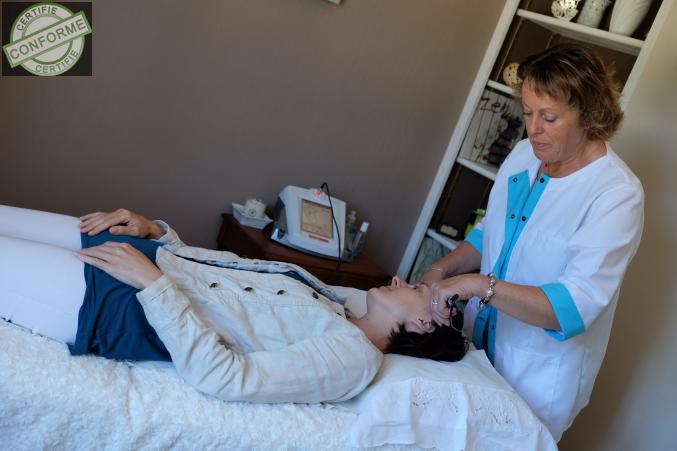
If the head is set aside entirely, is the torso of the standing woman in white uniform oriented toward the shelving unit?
no

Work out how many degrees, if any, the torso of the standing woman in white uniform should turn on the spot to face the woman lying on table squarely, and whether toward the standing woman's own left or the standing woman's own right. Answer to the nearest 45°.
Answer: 0° — they already face them

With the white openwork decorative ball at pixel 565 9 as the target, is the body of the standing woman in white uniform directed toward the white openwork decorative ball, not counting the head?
no

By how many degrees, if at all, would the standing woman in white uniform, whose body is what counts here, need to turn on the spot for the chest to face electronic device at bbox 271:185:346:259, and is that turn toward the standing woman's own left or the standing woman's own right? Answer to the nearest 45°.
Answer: approximately 90° to the standing woman's own right

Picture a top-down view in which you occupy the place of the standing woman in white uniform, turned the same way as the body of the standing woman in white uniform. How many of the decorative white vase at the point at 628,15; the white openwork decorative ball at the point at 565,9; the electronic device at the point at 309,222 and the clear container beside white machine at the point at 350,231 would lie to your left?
0

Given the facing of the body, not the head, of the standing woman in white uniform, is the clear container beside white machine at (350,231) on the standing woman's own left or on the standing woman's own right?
on the standing woman's own right

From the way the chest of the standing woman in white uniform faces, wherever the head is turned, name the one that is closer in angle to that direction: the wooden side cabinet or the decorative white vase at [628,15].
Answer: the wooden side cabinet

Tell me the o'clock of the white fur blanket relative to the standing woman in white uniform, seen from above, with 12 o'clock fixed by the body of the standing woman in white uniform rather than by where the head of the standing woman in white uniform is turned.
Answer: The white fur blanket is roughly at 12 o'clock from the standing woman in white uniform.

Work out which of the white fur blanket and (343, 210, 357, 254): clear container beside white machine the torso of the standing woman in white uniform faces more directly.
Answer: the white fur blanket

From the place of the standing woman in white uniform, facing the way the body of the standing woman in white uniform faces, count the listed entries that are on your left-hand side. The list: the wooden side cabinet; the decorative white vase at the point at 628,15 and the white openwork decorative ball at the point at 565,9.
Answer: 0
